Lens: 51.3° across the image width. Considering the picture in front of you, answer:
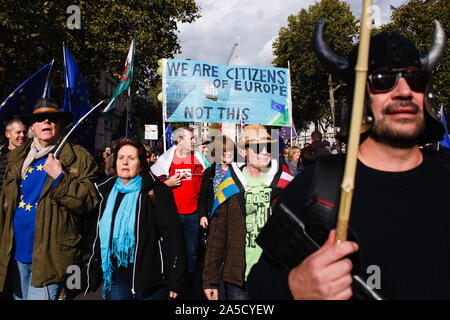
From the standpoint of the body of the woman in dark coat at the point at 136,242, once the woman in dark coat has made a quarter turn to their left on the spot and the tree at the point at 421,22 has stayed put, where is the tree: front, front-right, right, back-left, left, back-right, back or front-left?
left

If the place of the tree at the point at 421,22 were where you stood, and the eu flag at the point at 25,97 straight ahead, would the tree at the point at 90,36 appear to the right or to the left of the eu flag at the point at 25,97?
right

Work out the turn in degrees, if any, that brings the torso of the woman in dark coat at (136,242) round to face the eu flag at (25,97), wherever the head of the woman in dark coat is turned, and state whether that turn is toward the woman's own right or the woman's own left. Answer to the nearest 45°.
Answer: approximately 90° to the woman's own right

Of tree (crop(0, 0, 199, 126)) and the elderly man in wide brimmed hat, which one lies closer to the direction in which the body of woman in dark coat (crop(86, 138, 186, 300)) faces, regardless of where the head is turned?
the elderly man in wide brimmed hat

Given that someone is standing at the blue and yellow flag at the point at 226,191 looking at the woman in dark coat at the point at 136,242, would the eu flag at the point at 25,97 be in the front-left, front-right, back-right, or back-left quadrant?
front-right

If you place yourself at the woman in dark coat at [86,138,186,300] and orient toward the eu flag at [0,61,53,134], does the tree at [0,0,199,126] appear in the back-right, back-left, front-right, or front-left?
front-right

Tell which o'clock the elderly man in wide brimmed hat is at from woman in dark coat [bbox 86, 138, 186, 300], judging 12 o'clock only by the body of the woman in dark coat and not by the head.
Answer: The elderly man in wide brimmed hat is roughly at 2 o'clock from the woman in dark coat.

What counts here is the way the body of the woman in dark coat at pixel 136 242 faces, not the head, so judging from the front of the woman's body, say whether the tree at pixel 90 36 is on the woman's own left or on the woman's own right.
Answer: on the woman's own right

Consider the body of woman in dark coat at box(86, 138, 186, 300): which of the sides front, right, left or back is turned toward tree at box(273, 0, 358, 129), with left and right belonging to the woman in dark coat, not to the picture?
back

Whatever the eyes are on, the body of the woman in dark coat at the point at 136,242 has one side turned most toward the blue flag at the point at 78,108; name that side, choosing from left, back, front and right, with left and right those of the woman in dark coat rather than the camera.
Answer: right
